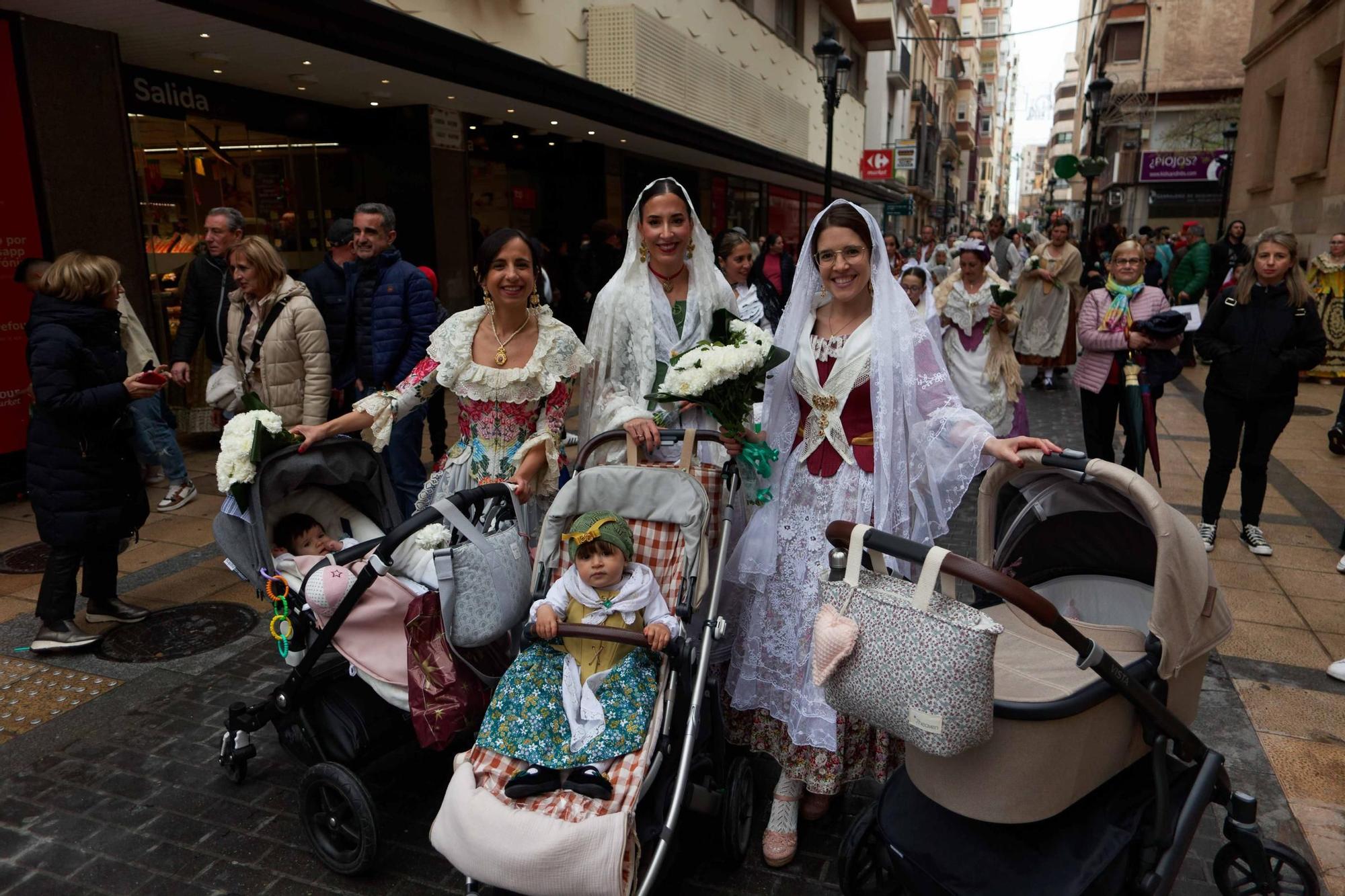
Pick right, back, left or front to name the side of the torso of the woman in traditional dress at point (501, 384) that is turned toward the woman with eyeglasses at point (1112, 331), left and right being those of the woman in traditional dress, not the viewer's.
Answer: left

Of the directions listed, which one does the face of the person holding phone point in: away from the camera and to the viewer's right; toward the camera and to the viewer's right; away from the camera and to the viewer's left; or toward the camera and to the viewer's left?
away from the camera and to the viewer's right

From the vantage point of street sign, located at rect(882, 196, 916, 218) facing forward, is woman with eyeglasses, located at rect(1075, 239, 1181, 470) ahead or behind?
ahead

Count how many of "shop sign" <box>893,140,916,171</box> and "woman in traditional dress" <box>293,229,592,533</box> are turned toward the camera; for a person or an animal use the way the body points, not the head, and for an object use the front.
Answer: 2

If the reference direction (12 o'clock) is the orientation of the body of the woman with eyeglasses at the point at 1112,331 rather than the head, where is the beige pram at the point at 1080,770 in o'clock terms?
The beige pram is roughly at 12 o'clock from the woman with eyeglasses.

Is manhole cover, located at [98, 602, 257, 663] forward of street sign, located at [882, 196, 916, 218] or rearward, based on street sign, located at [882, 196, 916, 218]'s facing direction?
forward

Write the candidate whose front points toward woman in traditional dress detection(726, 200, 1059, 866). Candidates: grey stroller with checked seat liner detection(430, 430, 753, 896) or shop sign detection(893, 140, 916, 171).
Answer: the shop sign

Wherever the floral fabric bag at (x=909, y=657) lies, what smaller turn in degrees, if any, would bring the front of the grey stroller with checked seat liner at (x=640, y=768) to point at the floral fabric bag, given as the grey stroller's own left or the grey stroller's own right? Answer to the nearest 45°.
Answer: approximately 90° to the grey stroller's own left
